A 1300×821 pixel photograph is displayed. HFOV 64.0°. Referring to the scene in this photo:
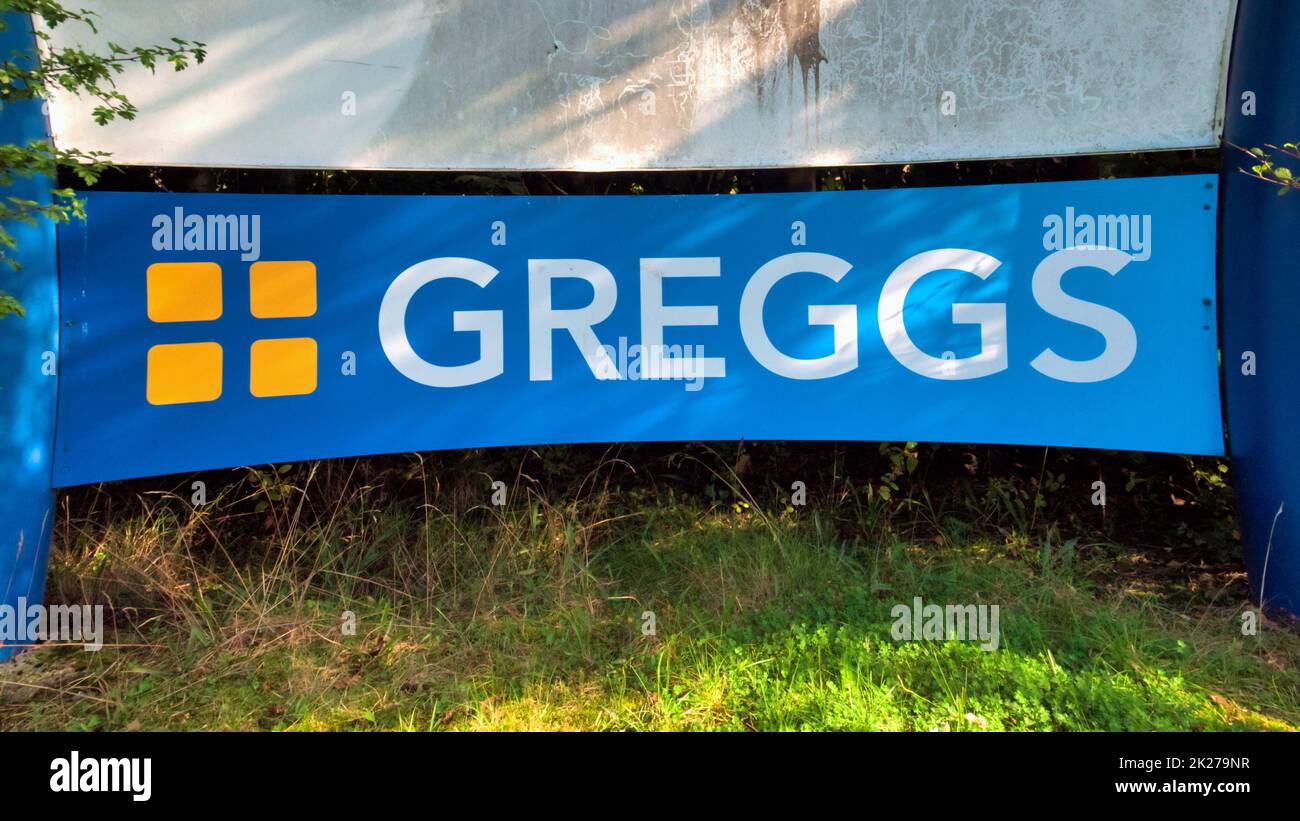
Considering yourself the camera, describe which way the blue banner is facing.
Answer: facing the viewer
